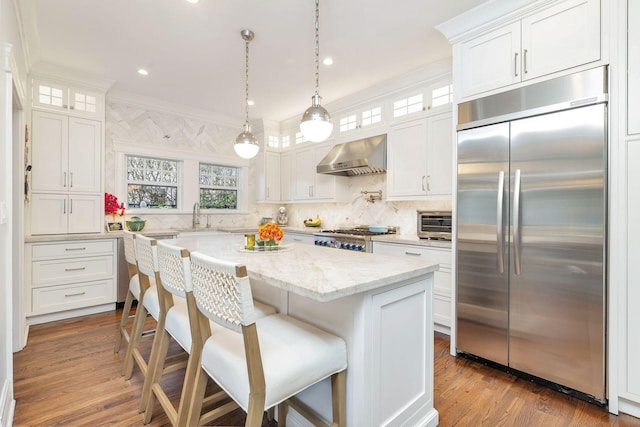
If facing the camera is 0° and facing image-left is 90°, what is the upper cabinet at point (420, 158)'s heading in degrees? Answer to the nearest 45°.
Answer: approximately 45°

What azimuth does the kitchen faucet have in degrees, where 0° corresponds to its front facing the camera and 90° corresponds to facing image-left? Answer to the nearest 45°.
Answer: approximately 315°

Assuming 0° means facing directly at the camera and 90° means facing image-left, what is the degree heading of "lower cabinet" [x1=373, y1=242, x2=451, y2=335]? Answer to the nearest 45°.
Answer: approximately 45°

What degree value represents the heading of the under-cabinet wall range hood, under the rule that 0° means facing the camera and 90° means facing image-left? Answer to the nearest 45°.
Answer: approximately 45°

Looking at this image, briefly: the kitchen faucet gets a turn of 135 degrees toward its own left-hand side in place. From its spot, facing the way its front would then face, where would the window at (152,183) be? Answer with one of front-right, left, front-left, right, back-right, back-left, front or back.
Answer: left

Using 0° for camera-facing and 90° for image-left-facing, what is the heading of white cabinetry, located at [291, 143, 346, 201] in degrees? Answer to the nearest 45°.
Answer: approximately 45°
